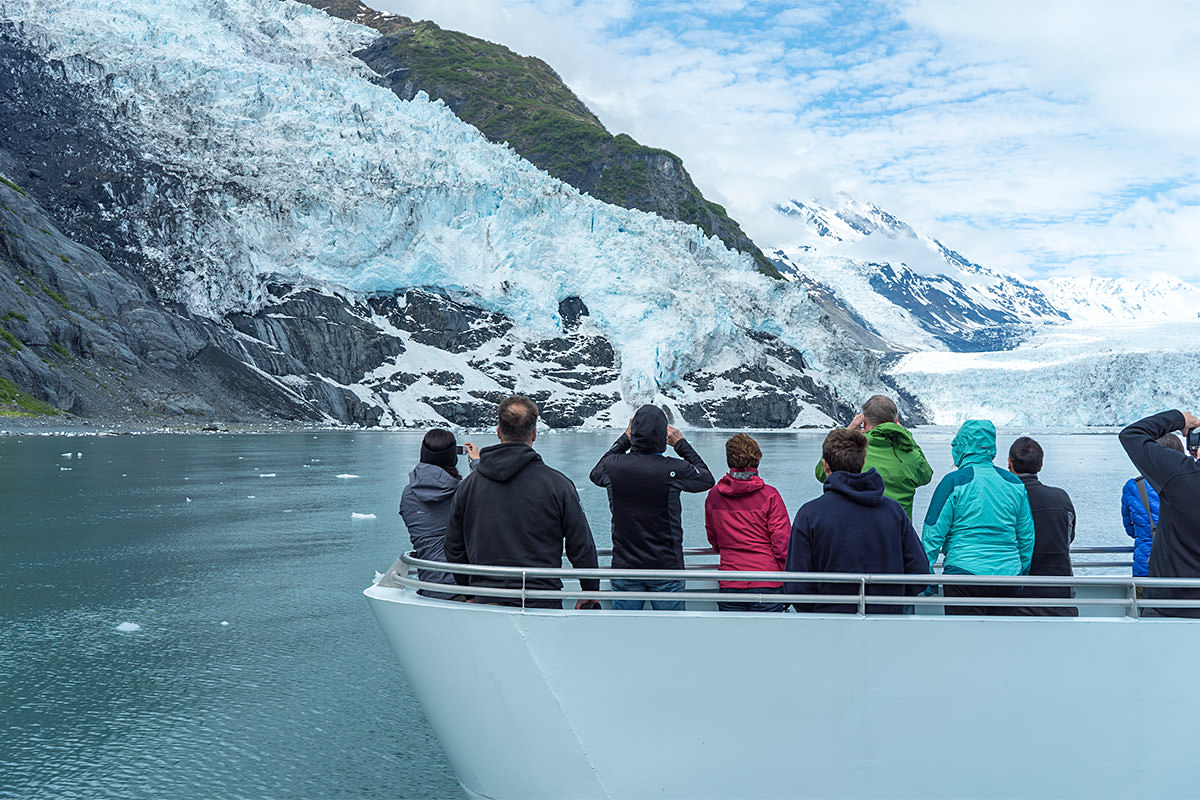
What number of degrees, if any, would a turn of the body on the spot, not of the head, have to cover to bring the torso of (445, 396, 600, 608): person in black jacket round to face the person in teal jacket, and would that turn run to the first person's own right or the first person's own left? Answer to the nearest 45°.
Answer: approximately 90° to the first person's own right

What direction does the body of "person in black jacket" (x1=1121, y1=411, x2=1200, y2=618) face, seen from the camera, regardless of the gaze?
away from the camera

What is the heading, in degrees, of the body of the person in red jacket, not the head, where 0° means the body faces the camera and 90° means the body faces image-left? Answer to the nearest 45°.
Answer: approximately 180°

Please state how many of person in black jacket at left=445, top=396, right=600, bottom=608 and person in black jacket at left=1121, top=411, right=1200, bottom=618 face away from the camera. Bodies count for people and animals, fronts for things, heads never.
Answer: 2

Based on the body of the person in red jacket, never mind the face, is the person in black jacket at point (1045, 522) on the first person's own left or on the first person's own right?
on the first person's own right

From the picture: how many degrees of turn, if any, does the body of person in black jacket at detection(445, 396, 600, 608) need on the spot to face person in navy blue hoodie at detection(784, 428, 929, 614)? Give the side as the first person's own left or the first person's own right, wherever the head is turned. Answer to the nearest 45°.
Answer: approximately 90° to the first person's own right

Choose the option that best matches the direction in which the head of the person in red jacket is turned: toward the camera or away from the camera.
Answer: away from the camera

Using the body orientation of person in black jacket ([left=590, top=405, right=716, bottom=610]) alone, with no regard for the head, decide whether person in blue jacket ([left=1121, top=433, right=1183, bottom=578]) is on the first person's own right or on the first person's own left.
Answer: on the first person's own right

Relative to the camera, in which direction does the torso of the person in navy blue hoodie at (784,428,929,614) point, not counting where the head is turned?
away from the camera

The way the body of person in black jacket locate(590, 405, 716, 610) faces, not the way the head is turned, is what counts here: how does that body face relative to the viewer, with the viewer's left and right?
facing away from the viewer

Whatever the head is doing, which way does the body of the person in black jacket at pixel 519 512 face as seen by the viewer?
away from the camera
